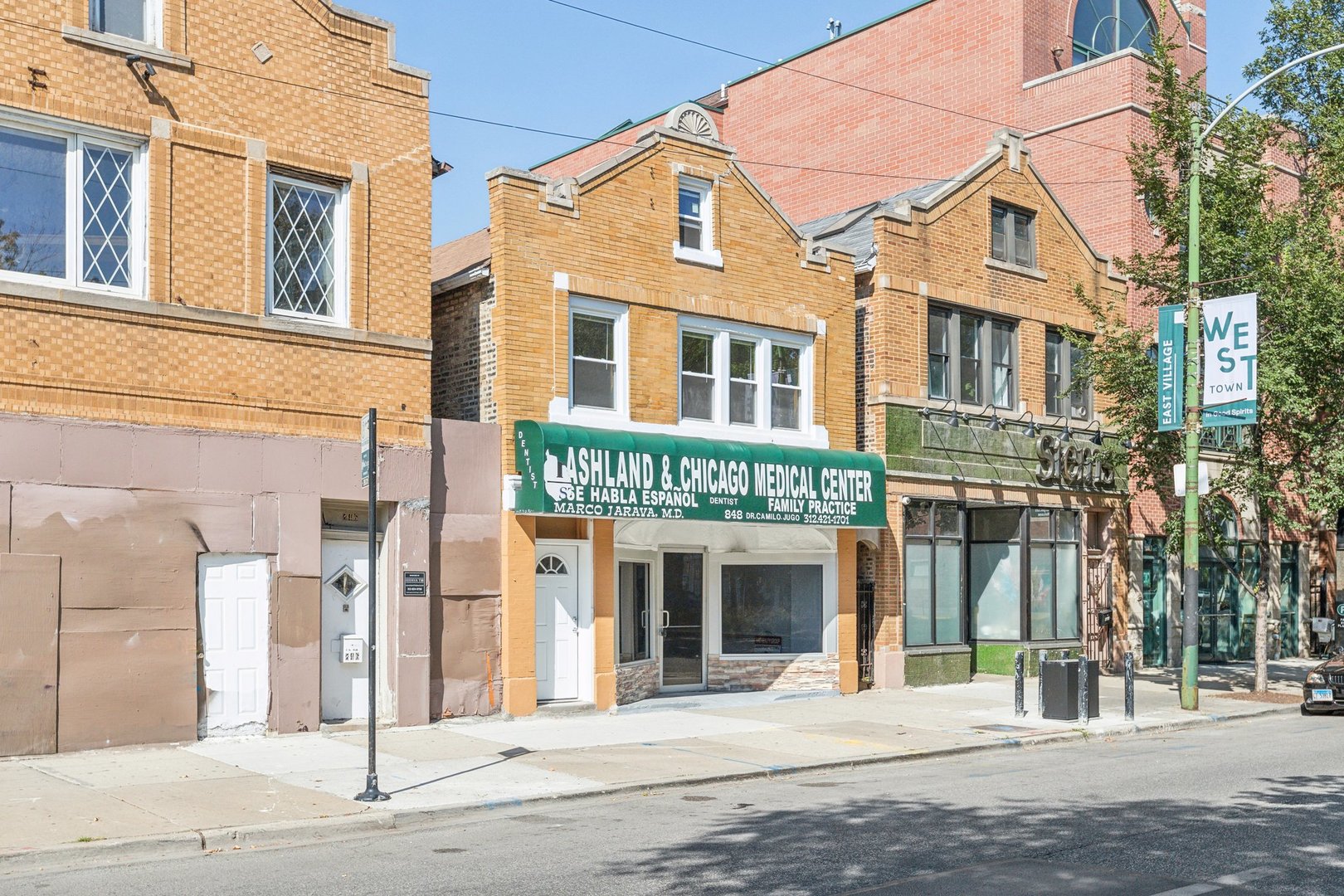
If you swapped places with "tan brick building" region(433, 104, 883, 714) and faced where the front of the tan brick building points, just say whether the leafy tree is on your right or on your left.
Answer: on your left

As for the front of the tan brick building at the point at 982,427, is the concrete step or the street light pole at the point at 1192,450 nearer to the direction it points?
the street light pole

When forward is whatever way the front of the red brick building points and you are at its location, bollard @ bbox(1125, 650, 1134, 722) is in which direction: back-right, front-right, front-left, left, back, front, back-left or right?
front-right

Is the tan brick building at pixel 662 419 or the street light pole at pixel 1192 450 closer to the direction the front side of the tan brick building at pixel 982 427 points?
the street light pole

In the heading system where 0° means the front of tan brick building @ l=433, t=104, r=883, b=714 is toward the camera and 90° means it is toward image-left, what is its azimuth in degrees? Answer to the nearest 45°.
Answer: approximately 315°

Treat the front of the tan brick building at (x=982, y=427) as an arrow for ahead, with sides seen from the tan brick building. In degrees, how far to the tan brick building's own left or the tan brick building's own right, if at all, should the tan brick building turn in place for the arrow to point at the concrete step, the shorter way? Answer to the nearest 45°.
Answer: approximately 90° to the tan brick building's own right

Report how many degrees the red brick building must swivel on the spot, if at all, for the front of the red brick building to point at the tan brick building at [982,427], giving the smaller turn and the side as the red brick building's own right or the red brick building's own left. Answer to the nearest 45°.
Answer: approximately 45° to the red brick building's own right

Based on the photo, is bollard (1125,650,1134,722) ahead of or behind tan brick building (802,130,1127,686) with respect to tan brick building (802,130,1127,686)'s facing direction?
ahead
